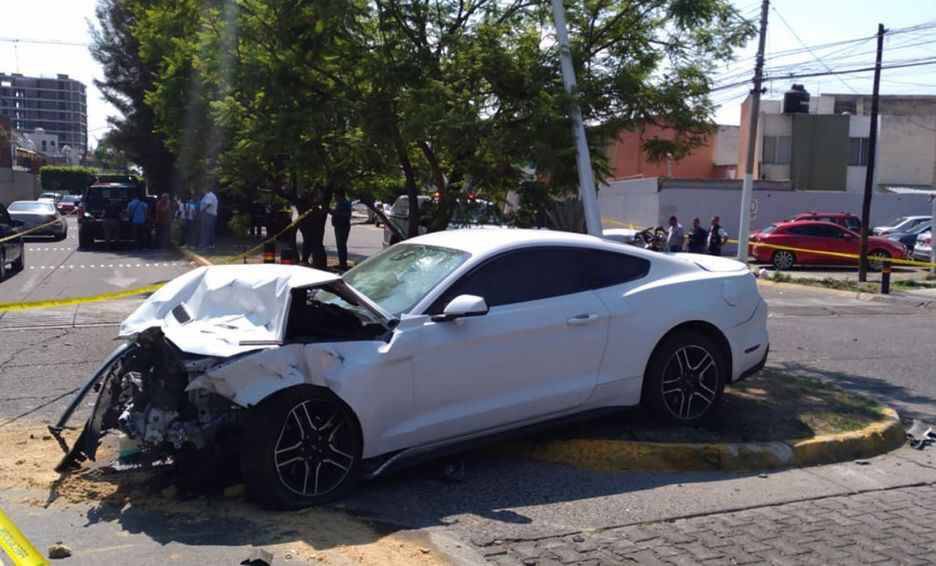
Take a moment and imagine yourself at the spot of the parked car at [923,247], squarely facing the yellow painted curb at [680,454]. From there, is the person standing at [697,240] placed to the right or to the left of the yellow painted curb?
right

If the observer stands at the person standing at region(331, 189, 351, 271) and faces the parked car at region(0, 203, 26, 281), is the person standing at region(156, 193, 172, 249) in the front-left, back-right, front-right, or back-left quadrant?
front-right

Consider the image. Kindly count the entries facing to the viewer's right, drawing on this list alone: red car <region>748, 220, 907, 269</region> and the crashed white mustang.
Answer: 1

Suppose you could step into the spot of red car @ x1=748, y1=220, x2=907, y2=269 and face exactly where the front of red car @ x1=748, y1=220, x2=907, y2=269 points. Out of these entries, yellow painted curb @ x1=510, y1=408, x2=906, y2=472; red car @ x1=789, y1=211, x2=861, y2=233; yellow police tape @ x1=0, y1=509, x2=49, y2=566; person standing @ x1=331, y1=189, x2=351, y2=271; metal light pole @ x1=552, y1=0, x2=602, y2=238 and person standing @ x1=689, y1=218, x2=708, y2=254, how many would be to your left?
1

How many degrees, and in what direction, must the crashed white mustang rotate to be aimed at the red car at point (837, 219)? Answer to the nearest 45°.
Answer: approximately 180°

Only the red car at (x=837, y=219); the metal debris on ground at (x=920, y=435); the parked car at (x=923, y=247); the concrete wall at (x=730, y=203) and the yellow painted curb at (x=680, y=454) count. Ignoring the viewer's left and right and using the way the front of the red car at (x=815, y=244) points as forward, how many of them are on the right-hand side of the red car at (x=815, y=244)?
2

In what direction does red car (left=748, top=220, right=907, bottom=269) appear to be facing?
to the viewer's right

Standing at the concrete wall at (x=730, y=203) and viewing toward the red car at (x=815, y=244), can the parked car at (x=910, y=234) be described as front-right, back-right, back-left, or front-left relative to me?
front-left

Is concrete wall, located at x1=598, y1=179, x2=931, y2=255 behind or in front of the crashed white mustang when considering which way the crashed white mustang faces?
behind

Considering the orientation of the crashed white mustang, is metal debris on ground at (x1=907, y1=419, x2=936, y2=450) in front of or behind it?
behind

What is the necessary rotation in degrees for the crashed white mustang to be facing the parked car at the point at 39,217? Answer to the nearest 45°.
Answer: approximately 90° to its right

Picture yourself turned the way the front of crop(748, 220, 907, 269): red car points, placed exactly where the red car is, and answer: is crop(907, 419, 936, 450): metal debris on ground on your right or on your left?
on your right

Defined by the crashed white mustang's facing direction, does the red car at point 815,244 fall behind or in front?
behind

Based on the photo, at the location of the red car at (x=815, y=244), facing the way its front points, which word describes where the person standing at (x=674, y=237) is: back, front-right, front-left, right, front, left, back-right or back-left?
back-right

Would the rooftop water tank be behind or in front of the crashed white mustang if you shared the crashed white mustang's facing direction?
behind
